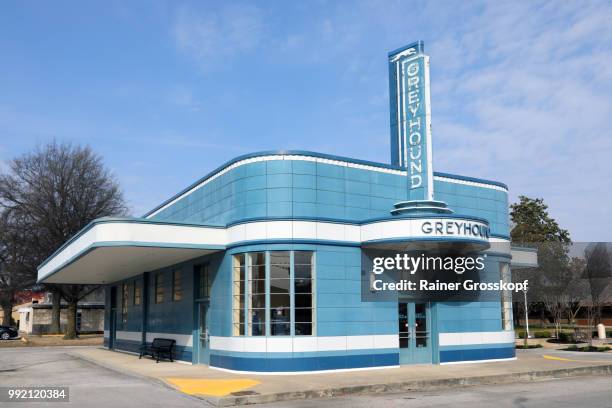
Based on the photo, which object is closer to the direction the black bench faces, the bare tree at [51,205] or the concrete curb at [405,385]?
the concrete curb

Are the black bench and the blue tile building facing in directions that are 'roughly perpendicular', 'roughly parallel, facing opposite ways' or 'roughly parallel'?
roughly perpendicular

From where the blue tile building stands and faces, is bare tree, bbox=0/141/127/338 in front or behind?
behind

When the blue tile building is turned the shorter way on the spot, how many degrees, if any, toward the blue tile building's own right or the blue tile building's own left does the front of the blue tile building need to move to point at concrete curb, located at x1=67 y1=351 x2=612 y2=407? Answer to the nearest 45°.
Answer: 0° — it already faces it

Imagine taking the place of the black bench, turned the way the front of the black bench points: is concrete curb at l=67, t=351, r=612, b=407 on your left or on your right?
on your left

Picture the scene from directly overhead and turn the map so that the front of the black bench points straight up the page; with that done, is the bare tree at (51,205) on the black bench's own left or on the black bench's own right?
on the black bench's own right

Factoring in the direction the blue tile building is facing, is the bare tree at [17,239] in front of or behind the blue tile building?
behind

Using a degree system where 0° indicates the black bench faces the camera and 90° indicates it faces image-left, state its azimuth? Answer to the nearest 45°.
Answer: approximately 45°

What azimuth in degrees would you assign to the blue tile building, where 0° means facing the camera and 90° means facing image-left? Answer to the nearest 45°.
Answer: approximately 315°
